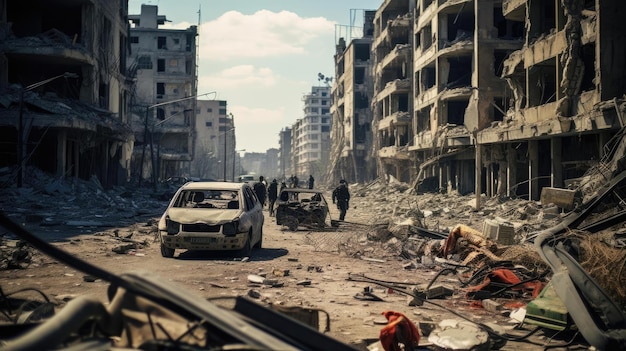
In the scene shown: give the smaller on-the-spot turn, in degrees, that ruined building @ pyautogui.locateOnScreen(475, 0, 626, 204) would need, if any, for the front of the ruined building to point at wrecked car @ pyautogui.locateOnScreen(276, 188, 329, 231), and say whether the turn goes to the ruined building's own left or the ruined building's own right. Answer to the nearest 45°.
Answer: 0° — it already faces it

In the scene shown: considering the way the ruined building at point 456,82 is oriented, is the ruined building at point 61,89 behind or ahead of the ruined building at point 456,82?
ahead

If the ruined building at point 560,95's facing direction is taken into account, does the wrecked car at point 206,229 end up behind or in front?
in front

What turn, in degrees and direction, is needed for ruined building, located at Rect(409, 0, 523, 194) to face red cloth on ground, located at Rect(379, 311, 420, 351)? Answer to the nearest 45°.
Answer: approximately 45° to its left

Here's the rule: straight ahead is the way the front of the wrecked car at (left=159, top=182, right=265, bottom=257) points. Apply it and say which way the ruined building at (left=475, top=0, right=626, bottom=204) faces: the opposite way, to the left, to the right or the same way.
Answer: to the right

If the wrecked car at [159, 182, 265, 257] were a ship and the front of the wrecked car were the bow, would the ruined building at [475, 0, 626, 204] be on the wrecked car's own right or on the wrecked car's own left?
on the wrecked car's own left

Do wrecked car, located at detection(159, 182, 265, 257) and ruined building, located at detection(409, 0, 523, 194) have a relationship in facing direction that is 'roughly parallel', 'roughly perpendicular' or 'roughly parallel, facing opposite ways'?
roughly perpendicular

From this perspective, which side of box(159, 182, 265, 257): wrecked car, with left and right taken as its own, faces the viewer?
front

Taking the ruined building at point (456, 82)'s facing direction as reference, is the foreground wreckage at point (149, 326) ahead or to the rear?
ahead

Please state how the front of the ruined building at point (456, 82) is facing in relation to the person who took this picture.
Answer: facing the viewer and to the left of the viewer

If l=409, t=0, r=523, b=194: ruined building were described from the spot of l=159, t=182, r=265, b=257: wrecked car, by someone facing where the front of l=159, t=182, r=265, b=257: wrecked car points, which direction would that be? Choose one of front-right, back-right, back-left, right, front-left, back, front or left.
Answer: back-left

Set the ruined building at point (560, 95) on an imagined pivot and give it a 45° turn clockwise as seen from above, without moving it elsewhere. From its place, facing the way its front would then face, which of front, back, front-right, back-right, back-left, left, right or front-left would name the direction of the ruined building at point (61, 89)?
front

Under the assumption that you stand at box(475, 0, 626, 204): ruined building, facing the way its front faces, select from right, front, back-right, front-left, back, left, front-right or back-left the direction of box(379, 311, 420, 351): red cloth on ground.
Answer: front-left

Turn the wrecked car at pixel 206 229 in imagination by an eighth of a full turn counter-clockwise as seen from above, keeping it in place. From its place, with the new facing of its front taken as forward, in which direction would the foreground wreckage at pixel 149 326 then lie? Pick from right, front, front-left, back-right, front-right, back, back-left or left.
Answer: front-right

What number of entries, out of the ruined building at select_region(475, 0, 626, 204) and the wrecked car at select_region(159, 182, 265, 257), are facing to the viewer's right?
0

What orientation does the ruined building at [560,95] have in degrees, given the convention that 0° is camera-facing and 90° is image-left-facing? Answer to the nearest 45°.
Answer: approximately 45°

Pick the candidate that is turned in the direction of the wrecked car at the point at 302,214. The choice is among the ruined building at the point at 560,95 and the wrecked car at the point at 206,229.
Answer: the ruined building

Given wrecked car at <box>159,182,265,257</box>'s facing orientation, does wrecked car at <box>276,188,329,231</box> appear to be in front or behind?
behind
